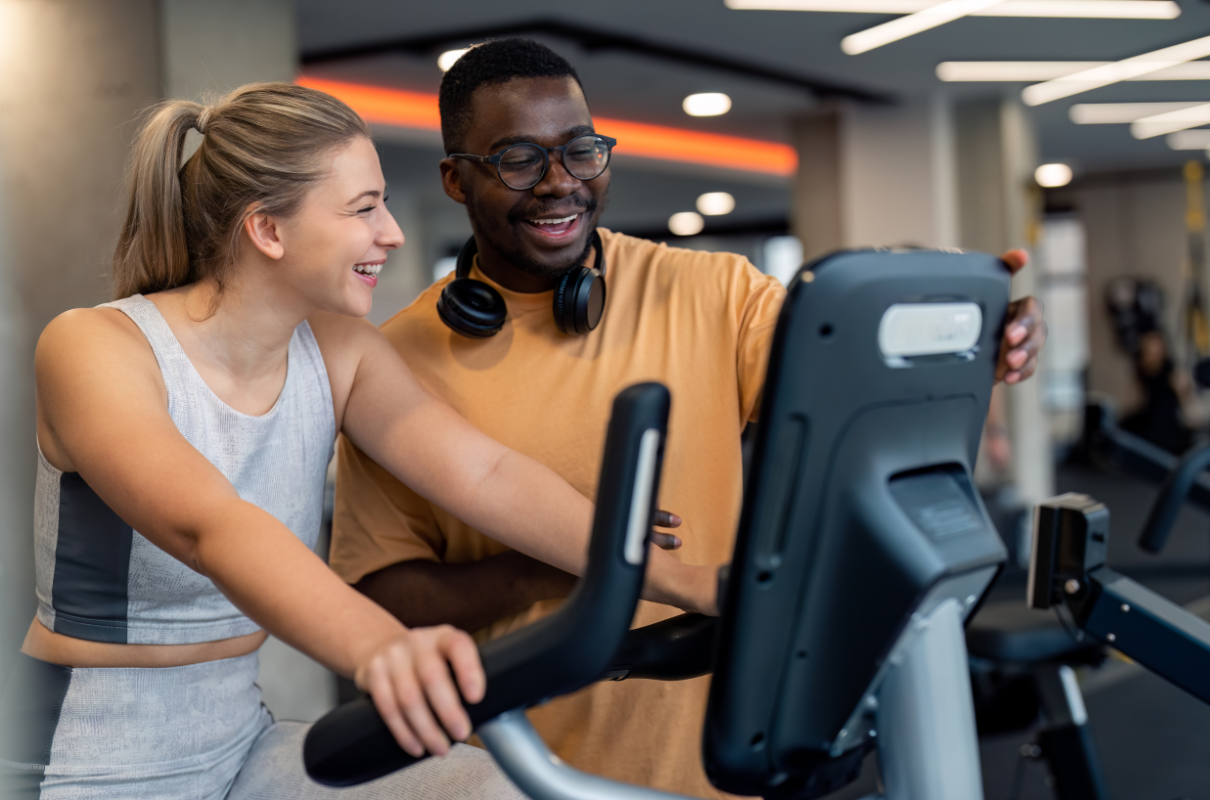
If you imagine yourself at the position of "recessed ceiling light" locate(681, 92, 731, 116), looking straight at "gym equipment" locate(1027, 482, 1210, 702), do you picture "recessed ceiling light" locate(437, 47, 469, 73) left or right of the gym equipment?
right

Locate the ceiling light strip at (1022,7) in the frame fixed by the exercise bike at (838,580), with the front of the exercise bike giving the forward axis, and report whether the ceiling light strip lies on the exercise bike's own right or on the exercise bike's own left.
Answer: on the exercise bike's own left

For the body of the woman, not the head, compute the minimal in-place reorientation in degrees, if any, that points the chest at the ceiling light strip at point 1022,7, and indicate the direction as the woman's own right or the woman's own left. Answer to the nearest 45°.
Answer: approximately 90° to the woman's own left

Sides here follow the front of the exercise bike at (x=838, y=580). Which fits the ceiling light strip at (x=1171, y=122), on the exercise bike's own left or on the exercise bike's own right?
on the exercise bike's own left

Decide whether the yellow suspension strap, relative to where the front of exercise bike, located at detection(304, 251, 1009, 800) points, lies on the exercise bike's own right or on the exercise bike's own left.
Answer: on the exercise bike's own left

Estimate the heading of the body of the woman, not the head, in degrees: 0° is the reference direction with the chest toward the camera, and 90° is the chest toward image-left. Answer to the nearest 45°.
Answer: approximately 315°

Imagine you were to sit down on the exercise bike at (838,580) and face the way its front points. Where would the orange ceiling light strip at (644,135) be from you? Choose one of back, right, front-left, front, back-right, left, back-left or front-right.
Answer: back-left

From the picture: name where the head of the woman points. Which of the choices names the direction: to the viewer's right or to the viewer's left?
to the viewer's right

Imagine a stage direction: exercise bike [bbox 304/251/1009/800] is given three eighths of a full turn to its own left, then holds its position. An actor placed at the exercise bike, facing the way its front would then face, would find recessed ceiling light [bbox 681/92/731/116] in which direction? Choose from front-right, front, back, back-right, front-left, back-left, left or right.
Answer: front
